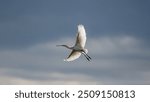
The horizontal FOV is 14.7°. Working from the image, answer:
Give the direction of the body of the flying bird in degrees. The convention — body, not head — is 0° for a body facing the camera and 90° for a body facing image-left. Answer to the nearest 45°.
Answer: approximately 90°
